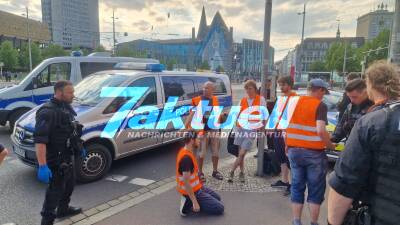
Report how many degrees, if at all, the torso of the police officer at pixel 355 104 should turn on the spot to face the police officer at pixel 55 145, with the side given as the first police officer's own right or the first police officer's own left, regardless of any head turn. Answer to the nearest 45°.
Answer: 0° — they already face them

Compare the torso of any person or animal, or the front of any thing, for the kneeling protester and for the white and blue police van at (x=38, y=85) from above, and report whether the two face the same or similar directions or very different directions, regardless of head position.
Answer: very different directions

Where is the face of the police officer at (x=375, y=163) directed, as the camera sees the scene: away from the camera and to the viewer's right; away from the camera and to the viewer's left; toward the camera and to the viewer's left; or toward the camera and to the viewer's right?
away from the camera and to the viewer's left

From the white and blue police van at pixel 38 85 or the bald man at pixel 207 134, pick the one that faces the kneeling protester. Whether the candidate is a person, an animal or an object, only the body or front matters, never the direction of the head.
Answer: the bald man

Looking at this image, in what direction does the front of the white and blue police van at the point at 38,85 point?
to the viewer's left

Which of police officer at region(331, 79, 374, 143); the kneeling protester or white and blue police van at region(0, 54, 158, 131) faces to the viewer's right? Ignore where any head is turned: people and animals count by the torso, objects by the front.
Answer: the kneeling protester

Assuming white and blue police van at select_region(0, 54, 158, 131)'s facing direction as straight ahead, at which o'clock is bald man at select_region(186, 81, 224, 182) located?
The bald man is roughly at 8 o'clock from the white and blue police van.

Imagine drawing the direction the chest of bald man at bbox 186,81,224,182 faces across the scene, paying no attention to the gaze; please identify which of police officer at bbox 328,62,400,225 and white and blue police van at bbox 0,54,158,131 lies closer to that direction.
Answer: the police officer
